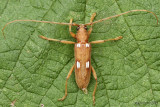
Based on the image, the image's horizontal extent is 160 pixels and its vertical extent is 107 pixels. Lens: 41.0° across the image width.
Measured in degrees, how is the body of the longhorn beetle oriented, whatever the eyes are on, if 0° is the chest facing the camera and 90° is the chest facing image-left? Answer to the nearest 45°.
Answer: approximately 180°
